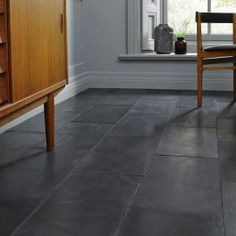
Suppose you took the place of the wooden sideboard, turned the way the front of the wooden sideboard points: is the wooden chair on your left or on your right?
on your left

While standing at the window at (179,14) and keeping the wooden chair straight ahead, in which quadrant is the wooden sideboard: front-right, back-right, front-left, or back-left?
front-right

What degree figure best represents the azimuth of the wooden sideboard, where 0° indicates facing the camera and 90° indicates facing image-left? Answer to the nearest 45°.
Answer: approximately 315°

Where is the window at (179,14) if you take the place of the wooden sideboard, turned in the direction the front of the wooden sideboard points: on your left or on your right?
on your left

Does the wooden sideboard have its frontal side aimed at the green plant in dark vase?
no
